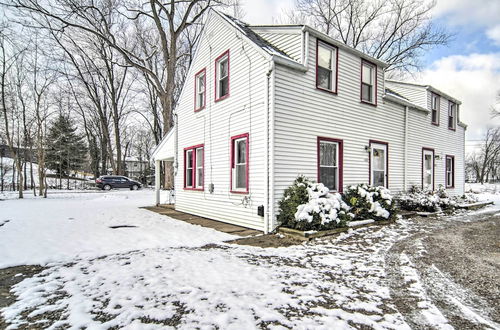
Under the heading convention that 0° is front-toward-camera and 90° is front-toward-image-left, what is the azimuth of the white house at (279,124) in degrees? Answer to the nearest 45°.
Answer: approximately 315°

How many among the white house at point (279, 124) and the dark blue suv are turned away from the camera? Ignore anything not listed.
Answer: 0

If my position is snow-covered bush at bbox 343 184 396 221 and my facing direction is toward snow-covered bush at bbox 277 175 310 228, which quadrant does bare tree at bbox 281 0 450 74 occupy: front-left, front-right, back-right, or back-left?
back-right

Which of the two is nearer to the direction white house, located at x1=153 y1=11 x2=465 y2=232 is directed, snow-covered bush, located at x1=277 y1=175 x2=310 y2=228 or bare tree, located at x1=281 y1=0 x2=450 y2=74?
the snow-covered bush

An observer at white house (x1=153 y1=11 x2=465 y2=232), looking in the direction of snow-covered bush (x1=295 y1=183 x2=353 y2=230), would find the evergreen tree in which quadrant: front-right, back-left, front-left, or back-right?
back-right

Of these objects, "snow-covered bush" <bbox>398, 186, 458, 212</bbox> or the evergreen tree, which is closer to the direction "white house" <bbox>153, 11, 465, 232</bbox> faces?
the snow-covered bush

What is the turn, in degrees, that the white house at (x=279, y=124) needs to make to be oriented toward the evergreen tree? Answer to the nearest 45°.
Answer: approximately 180°
